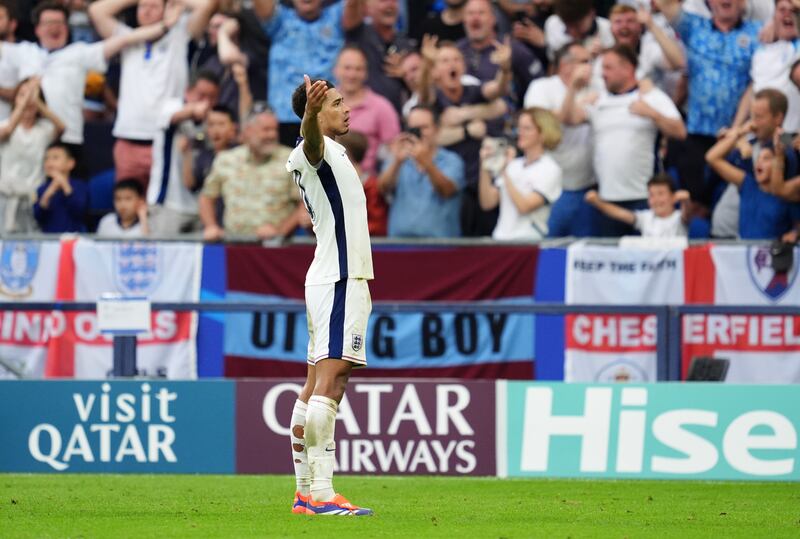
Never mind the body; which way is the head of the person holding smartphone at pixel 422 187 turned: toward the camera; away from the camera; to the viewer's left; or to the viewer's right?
toward the camera

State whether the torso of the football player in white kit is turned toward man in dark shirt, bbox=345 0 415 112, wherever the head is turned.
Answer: no

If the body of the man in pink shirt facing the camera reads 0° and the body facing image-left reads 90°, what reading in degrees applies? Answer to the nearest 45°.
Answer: approximately 45°

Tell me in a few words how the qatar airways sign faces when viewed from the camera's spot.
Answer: facing the viewer

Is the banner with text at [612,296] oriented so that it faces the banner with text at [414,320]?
no

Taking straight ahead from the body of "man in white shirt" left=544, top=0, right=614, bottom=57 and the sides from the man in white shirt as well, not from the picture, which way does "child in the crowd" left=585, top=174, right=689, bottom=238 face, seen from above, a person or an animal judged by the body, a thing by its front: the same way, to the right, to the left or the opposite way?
the same way

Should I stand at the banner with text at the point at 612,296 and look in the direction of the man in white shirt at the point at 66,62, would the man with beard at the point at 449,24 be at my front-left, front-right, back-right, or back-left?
front-right

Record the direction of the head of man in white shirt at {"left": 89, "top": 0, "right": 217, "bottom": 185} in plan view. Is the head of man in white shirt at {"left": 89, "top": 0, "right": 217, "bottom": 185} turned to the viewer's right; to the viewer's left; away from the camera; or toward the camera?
toward the camera

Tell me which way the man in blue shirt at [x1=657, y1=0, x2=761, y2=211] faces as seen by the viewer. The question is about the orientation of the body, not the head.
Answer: toward the camera

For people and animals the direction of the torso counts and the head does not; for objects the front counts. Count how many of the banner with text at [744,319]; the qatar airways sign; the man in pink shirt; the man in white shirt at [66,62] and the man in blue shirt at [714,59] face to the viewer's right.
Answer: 0

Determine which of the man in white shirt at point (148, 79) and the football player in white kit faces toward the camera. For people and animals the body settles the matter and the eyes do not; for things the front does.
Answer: the man in white shirt

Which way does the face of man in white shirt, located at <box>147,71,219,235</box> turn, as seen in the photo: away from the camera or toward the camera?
toward the camera

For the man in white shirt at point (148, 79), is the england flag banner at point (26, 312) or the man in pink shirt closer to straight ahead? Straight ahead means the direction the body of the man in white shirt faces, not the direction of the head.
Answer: the england flag banner

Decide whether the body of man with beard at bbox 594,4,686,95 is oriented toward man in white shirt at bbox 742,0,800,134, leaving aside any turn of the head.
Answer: no

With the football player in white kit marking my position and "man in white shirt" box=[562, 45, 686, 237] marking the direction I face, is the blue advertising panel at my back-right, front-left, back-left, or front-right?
front-left

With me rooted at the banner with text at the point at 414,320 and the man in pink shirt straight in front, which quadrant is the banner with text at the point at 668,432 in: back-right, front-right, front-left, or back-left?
back-right

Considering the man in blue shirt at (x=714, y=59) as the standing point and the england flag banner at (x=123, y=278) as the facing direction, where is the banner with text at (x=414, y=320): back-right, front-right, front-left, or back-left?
front-left

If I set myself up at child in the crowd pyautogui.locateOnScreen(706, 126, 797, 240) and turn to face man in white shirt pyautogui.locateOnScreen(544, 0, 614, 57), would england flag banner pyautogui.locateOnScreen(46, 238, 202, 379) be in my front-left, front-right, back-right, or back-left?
front-left

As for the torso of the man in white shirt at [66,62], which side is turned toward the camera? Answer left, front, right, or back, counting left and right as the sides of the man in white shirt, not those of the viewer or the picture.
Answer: front
